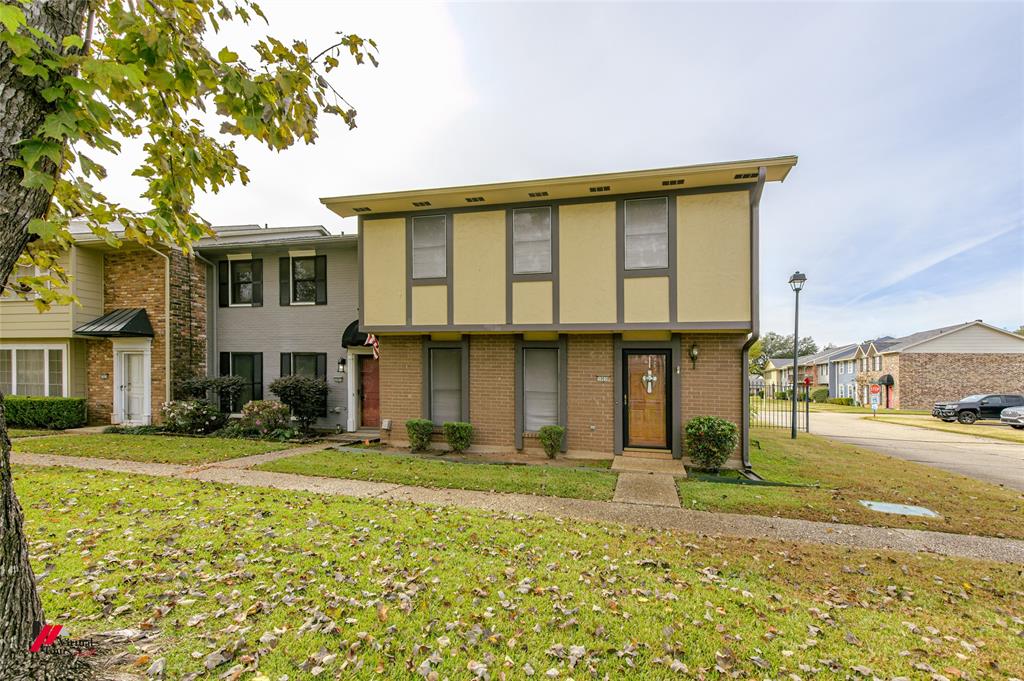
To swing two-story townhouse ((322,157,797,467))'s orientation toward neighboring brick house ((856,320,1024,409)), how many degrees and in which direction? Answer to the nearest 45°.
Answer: approximately 135° to its left

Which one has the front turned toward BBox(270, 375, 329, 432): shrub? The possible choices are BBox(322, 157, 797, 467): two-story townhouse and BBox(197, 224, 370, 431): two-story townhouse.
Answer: BBox(197, 224, 370, 431): two-story townhouse

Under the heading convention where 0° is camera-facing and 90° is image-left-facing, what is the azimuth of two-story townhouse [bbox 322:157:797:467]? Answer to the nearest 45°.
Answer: approximately 0°

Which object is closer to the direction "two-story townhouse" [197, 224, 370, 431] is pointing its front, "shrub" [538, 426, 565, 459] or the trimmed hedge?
the shrub

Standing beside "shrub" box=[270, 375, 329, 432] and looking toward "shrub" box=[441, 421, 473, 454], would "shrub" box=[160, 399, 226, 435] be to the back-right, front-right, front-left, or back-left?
back-right

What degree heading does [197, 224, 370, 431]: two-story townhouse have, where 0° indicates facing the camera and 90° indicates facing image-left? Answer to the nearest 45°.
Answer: approximately 0°

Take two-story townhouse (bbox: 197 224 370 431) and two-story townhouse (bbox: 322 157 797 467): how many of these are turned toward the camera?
2

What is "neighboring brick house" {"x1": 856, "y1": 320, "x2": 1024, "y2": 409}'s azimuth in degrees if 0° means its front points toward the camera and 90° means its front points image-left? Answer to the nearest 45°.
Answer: approximately 45°
